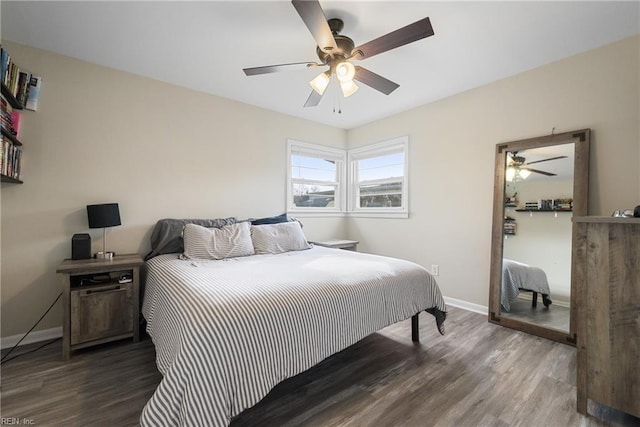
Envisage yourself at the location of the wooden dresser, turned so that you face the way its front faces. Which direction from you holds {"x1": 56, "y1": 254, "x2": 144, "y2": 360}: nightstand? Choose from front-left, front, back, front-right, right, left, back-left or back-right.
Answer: front-left

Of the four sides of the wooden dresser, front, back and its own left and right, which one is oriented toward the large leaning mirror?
right

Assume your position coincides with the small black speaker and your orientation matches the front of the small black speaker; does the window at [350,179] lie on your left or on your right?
on your left

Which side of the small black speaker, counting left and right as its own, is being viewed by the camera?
front

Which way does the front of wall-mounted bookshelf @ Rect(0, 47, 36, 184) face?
to the viewer's right

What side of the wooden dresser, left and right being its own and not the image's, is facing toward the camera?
left

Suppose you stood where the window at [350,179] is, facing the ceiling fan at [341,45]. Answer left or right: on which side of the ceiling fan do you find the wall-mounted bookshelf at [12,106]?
right

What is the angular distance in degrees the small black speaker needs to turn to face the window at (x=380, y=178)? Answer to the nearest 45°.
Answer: approximately 90° to its left

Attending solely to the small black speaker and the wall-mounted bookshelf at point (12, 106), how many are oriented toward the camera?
1

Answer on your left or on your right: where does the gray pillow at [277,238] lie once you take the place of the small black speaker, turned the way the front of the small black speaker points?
on your left

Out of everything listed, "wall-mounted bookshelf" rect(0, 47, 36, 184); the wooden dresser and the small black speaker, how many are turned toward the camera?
1

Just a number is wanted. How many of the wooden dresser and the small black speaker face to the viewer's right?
0

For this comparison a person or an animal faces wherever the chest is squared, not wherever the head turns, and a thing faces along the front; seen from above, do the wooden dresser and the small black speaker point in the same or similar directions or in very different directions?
very different directions
